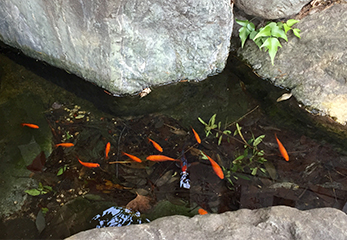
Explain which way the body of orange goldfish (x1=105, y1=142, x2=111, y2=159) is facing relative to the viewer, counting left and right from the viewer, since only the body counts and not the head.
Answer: facing away from the viewer
